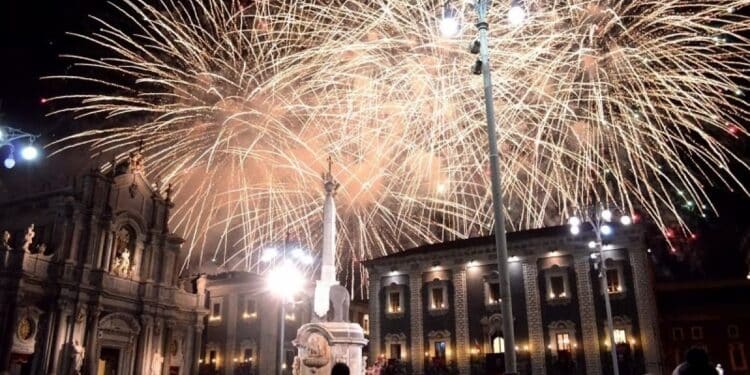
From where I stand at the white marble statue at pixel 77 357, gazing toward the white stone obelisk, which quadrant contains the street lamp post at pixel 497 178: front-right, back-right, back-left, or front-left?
front-right

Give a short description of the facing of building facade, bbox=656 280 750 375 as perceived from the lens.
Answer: facing the viewer

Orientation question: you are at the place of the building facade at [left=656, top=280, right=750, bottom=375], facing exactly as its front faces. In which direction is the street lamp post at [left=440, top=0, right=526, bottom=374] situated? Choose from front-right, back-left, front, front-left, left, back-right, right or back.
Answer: front

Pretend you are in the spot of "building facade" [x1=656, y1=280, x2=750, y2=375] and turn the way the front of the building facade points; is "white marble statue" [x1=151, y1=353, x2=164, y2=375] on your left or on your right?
on your right

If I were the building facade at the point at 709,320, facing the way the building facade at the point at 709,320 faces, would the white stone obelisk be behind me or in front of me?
in front

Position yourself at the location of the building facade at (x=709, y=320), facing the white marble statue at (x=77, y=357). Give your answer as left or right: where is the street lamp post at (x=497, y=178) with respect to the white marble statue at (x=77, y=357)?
left

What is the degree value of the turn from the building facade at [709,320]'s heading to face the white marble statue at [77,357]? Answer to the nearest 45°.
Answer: approximately 45° to its right
